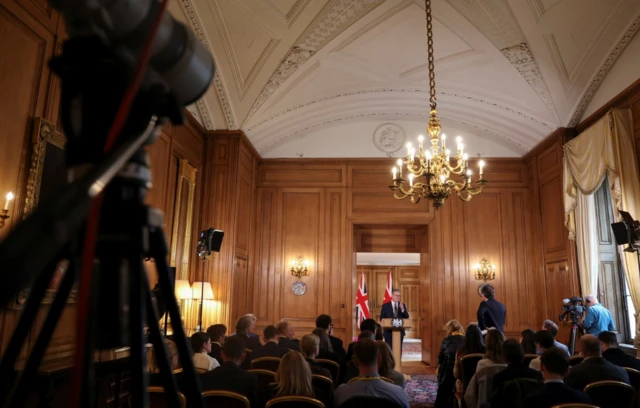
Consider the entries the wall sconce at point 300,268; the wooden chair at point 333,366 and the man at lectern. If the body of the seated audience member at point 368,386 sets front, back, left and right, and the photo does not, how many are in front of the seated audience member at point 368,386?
3

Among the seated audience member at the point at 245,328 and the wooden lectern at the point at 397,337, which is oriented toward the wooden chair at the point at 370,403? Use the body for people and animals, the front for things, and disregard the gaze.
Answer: the wooden lectern

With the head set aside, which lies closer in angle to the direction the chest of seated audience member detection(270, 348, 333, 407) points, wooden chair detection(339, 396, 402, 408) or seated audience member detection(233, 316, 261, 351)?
the seated audience member

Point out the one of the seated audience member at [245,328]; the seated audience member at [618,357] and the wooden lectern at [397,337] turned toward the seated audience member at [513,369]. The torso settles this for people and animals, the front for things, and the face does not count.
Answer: the wooden lectern

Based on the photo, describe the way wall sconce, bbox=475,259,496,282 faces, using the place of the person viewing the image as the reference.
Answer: facing the viewer

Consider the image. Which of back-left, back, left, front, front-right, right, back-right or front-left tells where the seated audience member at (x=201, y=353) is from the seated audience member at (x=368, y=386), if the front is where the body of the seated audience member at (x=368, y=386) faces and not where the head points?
front-left

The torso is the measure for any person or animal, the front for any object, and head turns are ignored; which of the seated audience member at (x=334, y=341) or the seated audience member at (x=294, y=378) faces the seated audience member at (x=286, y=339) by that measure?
the seated audience member at (x=294, y=378)

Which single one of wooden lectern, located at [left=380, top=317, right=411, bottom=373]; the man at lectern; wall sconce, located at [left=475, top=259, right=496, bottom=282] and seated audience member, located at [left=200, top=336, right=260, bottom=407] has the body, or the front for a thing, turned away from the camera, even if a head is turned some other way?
the seated audience member

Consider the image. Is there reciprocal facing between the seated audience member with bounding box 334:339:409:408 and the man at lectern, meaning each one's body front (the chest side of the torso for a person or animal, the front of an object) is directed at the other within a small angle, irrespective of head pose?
yes

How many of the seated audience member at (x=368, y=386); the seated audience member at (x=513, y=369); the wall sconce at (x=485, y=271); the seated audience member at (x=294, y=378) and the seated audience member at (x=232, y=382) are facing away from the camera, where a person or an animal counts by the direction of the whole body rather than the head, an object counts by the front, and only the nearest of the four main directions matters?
4

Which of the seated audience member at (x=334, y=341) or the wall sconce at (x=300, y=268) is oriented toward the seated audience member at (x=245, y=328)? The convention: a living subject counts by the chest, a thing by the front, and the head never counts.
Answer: the wall sconce

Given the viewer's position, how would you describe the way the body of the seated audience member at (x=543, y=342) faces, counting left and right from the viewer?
facing away from the viewer and to the left of the viewer

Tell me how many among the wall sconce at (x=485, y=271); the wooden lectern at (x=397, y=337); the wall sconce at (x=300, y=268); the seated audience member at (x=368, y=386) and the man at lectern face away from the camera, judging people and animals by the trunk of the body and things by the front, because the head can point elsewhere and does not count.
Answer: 1

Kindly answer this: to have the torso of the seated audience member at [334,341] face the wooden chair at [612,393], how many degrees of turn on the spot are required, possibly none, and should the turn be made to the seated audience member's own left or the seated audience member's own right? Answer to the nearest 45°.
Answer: approximately 90° to the seated audience member's own right

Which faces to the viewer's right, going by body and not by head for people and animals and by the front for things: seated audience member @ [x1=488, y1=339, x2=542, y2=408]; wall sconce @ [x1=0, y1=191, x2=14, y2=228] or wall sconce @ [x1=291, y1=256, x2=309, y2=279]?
wall sconce @ [x1=0, y1=191, x2=14, y2=228]

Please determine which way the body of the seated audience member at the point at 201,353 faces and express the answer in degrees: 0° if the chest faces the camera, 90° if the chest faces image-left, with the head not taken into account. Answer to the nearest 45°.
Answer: approximately 225°

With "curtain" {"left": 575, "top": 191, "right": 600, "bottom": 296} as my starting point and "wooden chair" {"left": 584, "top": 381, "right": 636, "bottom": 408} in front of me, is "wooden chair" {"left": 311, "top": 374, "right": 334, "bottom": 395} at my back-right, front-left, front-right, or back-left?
front-right

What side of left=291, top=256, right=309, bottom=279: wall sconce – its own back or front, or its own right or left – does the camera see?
front
